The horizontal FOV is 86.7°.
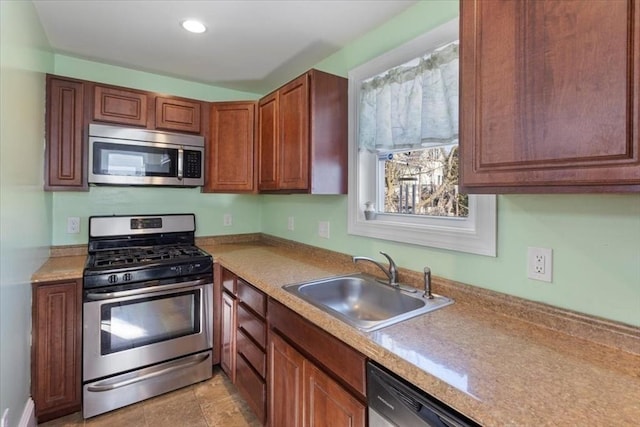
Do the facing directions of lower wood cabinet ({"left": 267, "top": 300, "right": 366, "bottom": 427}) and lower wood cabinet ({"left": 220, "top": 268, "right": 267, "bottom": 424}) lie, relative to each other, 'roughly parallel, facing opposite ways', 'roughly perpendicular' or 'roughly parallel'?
roughly parallel

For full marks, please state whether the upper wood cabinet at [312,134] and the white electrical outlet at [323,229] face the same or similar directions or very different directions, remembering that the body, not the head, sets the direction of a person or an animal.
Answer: same or similar directions

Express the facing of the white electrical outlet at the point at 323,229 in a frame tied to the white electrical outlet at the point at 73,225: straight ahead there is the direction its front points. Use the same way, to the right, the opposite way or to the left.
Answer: to the right

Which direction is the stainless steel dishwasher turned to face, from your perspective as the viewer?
facing the viewer and to the left of the viewer

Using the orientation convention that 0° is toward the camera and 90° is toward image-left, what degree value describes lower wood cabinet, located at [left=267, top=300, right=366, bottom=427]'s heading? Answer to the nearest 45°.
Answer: approximately 45°

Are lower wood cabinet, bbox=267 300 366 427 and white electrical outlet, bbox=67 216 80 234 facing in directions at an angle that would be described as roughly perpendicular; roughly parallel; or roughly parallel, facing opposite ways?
roughly perpendicular

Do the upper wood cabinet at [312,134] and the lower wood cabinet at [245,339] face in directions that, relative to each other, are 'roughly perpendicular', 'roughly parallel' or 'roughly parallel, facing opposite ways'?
roughly parallel

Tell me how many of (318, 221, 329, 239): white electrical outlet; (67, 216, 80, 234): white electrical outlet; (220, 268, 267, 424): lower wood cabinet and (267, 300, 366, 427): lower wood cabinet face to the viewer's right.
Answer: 0

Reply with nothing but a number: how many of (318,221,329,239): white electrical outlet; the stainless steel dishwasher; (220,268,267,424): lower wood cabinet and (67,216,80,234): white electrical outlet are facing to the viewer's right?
0

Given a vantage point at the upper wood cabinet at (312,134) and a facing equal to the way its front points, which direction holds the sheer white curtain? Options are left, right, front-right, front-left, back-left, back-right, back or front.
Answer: left

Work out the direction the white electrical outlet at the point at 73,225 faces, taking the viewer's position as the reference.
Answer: facing the viewer

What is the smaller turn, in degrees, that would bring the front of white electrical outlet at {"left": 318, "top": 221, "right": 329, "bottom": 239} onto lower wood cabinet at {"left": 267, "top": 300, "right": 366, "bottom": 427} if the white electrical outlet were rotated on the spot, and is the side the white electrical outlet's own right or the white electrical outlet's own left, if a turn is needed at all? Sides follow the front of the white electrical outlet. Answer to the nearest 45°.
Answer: approximately 45° to the white electrical outlet's own left

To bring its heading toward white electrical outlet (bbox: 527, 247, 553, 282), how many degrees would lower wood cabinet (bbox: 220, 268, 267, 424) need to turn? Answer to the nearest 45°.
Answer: approximately 90° to its left

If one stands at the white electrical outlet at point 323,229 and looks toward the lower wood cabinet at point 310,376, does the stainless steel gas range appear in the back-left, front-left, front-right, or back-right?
front-right
